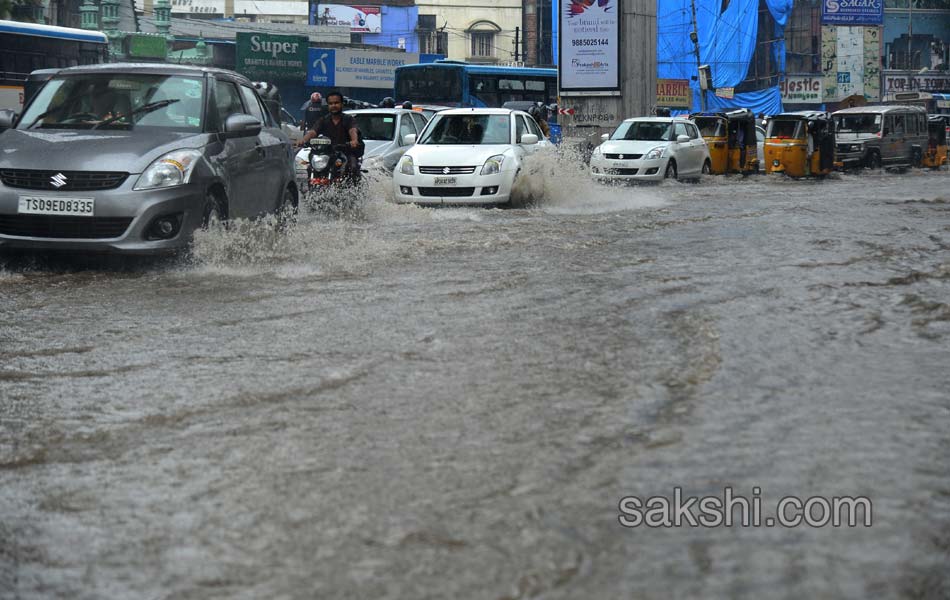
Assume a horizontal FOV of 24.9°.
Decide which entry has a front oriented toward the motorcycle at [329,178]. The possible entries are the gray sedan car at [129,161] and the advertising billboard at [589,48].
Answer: the advertising billboard

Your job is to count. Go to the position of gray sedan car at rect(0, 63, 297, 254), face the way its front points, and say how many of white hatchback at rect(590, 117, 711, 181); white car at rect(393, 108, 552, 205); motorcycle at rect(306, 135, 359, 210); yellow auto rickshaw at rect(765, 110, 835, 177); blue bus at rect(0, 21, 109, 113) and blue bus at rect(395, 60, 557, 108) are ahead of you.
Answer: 0

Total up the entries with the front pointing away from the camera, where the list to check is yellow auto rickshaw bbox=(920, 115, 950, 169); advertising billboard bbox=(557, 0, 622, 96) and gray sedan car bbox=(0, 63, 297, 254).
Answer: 0

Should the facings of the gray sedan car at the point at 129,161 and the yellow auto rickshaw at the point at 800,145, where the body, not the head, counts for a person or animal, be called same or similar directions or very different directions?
same or similar directions

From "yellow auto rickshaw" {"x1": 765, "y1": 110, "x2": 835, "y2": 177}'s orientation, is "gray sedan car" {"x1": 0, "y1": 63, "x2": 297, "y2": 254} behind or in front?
in front

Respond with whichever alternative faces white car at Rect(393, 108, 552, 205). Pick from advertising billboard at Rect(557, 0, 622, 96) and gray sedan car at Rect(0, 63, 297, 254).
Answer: the advertising billboard

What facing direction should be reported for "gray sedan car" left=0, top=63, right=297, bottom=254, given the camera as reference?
facing the viewer and to the left of the viewer

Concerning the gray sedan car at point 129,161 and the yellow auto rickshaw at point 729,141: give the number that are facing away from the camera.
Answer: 0

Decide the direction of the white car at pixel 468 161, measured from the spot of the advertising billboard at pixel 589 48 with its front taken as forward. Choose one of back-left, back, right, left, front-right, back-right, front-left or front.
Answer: front

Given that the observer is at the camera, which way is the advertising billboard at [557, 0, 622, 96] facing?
facing the viewer

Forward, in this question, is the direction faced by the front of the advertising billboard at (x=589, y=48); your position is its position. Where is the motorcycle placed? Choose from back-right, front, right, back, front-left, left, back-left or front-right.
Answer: front

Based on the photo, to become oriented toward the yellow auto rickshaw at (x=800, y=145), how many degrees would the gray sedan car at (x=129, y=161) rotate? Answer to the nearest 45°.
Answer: approximately 180°

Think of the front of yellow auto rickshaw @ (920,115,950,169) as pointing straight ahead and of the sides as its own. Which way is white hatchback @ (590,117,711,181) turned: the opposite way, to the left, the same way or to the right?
the same way

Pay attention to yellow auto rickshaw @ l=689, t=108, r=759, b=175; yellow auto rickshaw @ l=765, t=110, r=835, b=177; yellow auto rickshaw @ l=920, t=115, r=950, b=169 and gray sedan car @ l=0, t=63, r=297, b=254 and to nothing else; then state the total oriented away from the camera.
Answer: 0

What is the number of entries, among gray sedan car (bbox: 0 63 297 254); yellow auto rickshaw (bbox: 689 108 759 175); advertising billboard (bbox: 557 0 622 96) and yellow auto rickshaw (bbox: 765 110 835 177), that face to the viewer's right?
0

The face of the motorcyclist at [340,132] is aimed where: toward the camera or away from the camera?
toward the camera

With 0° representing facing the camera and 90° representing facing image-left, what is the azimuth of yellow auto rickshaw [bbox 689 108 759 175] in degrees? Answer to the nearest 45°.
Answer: approximately 45°

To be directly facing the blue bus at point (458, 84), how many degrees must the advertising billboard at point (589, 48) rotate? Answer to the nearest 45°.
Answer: approximately 135° to its right

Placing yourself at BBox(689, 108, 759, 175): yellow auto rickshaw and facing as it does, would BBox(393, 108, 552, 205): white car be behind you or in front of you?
in front
